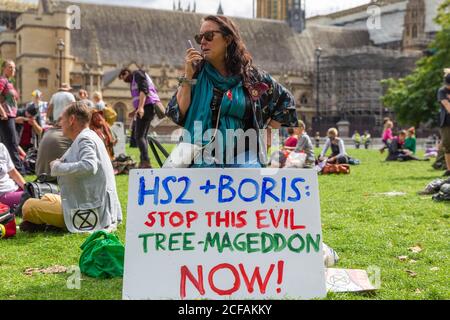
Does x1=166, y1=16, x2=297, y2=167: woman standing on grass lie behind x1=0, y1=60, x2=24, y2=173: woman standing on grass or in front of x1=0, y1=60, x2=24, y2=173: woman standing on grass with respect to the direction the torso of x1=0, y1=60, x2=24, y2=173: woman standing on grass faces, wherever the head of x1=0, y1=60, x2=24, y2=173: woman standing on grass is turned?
in front

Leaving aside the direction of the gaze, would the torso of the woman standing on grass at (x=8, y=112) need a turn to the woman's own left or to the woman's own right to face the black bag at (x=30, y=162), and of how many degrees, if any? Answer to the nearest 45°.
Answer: approximately 135° to the woman's own left

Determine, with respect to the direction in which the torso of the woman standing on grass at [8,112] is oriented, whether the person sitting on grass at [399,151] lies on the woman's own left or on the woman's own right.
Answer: on the woman's own left

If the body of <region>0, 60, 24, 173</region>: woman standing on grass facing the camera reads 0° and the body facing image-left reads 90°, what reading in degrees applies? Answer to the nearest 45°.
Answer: approximately 315°

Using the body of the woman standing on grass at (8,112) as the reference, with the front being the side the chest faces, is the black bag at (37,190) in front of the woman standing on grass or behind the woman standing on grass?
in front

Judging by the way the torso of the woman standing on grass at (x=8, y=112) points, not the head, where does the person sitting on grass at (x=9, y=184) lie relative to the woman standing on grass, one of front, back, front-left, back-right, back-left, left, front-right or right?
front-right

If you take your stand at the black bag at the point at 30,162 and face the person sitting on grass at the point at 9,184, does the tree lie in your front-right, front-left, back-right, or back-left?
back-left

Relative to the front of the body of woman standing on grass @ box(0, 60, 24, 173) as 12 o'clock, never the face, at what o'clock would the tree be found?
The tree is roughly at 9 o'clock from the woman standing on grass.
